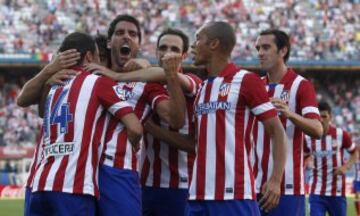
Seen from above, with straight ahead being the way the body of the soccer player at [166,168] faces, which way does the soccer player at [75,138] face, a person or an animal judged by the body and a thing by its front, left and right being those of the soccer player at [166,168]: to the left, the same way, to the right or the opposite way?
the opposite way

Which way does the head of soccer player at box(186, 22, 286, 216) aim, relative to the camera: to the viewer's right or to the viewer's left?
to the viewer's left

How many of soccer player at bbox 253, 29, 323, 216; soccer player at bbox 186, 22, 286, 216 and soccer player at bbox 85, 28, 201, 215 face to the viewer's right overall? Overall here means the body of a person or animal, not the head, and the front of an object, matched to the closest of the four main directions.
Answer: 0

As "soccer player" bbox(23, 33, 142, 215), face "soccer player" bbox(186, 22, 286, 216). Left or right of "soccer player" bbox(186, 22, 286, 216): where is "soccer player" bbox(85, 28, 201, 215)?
left

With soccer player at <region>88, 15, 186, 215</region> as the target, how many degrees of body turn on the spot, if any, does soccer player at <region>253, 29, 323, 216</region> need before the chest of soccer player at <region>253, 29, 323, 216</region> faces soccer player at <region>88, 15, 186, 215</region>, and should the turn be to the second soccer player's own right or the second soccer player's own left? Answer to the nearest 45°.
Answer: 0° — they already face them

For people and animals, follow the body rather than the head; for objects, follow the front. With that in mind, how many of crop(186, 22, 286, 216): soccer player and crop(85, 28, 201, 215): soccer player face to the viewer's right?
0

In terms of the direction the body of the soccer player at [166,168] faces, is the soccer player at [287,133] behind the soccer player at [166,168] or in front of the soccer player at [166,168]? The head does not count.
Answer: behind

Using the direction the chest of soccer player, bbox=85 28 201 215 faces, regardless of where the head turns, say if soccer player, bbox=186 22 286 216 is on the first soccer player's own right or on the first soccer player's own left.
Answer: on the first soccer player's own left

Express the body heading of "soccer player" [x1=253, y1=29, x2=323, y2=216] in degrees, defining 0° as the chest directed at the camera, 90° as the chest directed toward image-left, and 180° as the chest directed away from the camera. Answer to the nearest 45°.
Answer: approximately 45°

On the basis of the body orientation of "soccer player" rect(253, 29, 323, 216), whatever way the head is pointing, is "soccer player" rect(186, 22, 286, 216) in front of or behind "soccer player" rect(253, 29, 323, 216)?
in front

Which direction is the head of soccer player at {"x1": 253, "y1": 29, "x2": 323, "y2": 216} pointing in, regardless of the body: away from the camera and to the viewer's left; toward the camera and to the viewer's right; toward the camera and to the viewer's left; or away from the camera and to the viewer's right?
toward the camera and to the viewer's left

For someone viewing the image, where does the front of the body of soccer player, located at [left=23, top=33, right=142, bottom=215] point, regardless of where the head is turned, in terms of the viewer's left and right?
facing away from the viewer and to the right of the viewer

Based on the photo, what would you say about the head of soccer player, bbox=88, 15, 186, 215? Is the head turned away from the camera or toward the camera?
toward the camera

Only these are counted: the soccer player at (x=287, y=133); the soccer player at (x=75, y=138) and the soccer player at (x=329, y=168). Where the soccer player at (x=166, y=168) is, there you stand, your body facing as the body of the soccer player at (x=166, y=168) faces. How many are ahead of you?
1

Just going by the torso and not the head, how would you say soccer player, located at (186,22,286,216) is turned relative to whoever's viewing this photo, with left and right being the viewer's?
facing the viewer and to the left of the viewer

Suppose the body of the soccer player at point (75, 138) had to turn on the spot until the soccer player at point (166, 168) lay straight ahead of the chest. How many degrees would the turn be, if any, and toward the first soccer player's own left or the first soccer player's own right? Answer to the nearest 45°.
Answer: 0° — they already face them
